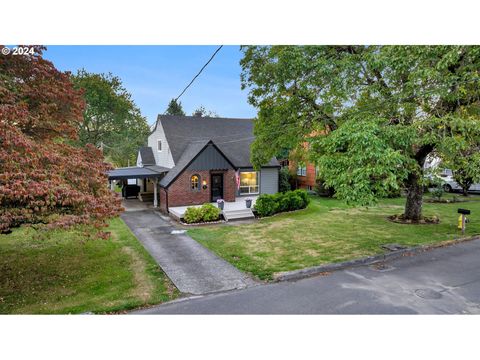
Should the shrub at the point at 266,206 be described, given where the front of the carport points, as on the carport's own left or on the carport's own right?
on the carport's own left

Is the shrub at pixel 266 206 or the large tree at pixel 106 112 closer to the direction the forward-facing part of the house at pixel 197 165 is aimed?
the shrub

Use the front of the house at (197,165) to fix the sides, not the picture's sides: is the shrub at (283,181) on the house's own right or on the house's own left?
on the house's own left

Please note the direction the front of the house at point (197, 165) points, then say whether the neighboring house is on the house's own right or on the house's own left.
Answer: on the house's own left

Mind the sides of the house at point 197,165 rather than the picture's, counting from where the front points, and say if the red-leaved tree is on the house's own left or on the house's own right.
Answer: on the house's own right

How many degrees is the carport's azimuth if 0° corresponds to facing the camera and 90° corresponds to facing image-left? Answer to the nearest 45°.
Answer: approximately 0°

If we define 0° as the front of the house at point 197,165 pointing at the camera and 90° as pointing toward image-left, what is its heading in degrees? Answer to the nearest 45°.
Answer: approximately 315°

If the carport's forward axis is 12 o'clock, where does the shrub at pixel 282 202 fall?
The shrub is roughly at 10 o'clock from the carport.
